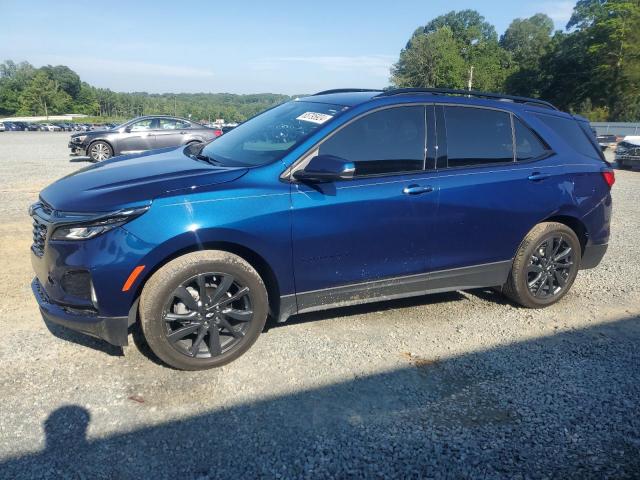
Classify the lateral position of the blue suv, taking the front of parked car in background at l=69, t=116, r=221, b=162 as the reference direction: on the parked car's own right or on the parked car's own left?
on the parked car's own left

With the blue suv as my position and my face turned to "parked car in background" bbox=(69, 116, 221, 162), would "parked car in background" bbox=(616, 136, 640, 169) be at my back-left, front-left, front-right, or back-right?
front-right

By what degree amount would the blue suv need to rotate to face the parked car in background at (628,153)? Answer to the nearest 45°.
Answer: approximately 180°

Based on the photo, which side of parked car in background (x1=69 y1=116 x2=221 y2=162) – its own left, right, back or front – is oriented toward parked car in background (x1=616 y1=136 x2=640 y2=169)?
back

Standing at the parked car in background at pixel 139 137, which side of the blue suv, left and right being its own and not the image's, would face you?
right

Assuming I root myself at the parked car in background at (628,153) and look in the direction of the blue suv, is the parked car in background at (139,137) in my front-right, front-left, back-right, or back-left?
front-right

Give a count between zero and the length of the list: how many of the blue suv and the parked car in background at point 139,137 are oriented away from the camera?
0

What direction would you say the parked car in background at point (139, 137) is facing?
to the viewer's left
